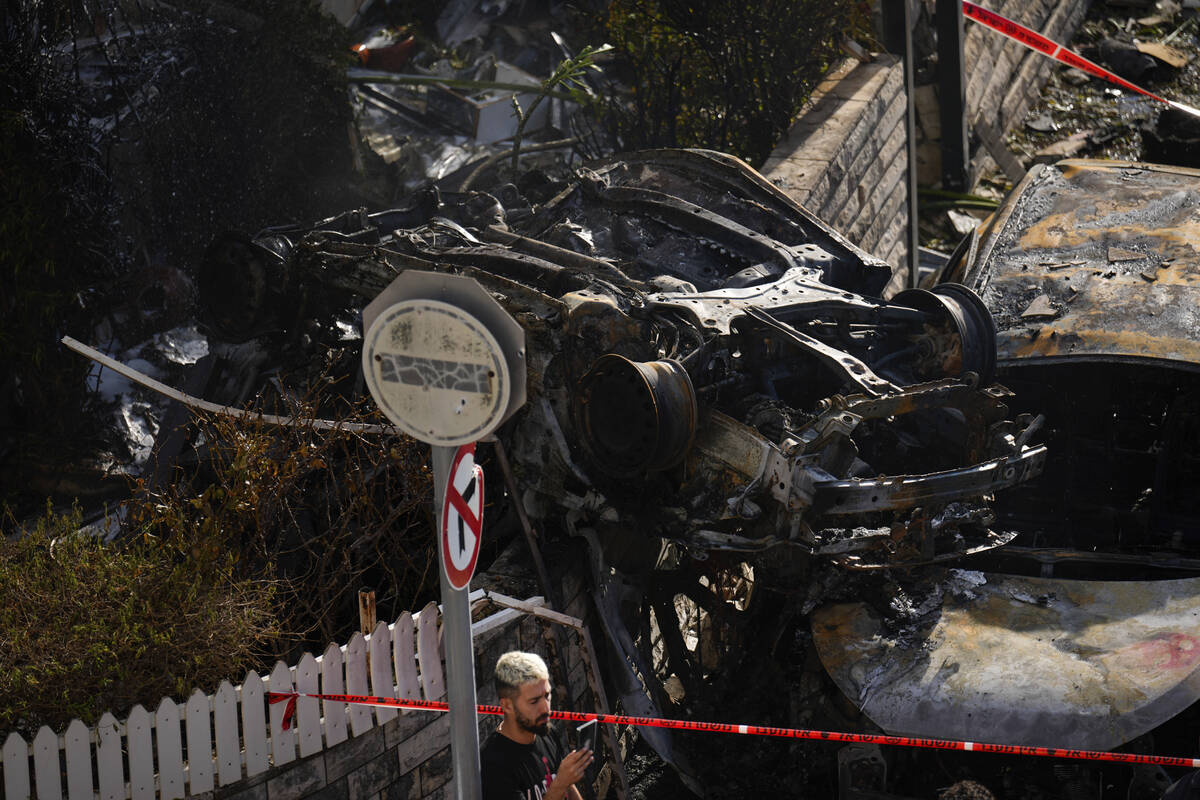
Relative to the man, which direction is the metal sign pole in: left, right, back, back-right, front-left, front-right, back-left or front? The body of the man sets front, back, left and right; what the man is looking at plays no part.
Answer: front-right

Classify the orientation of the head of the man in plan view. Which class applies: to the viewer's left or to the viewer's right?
to the viewer's right

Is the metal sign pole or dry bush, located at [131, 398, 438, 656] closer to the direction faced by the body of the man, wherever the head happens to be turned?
the metal sign pole

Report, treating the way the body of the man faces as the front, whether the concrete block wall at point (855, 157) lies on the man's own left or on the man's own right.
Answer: on the man's own left

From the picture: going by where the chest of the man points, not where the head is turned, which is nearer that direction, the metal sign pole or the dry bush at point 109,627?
the metal sign pole

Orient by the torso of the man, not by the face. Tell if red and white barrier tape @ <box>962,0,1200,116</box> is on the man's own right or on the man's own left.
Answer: on the man's own left

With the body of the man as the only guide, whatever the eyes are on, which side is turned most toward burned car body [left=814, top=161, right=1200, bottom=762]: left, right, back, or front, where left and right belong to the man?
left

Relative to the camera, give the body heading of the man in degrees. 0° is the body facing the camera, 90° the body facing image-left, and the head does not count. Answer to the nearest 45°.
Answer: approximately 315°
